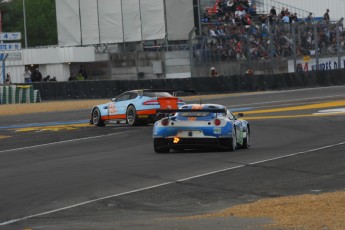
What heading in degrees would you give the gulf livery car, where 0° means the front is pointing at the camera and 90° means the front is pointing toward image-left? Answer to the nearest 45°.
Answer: approximately 135°

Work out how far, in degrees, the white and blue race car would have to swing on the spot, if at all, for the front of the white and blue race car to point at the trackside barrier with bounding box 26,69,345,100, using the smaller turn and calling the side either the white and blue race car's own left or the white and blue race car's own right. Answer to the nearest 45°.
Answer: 0° — it already faces it

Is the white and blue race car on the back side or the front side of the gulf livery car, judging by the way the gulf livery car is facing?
on the back side

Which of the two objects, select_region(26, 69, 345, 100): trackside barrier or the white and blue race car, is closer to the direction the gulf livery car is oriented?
the trackside barrier

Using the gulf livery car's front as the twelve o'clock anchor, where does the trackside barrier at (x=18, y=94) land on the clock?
The trackside barrier is roughly at 1 o'clock from the gulf livery car.

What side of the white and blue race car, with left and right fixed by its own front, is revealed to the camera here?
back
